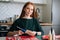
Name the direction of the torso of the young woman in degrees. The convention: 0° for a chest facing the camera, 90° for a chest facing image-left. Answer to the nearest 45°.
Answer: approximately 0°
